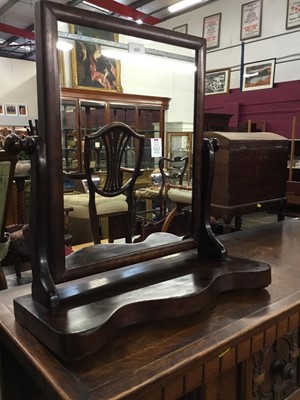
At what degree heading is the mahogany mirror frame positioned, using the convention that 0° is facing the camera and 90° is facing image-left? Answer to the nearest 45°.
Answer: approximately 315°

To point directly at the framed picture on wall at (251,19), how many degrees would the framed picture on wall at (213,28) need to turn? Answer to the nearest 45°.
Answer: approximately 90° to its left

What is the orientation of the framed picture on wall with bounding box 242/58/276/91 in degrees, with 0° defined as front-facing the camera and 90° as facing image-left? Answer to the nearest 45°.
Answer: approximately 45°

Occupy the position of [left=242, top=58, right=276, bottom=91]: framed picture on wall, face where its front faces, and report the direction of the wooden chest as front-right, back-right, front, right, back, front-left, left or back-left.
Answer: front-left

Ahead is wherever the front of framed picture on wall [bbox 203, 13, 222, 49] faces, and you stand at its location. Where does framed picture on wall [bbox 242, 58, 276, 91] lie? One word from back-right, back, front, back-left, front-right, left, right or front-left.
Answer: left

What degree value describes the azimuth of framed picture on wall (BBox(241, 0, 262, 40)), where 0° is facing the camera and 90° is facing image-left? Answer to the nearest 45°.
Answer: approximately 45°

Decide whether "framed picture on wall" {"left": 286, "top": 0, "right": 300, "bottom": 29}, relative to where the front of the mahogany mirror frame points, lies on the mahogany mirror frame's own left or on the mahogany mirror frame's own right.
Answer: on the mahogany mirror frame's own left

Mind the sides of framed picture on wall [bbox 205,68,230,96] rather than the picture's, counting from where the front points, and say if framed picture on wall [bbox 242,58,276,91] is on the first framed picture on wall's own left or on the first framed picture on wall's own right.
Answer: on the first framed picture on wall's own left

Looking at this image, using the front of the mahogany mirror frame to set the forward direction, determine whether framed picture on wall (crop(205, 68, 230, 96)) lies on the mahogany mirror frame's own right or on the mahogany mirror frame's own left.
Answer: on the mahogany mirror frame's own left

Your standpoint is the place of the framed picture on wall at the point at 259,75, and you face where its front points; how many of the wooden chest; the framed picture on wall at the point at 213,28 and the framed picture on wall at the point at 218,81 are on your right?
2

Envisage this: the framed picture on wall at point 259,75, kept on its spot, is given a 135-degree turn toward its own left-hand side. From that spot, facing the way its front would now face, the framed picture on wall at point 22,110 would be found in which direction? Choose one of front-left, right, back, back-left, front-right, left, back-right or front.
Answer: back
